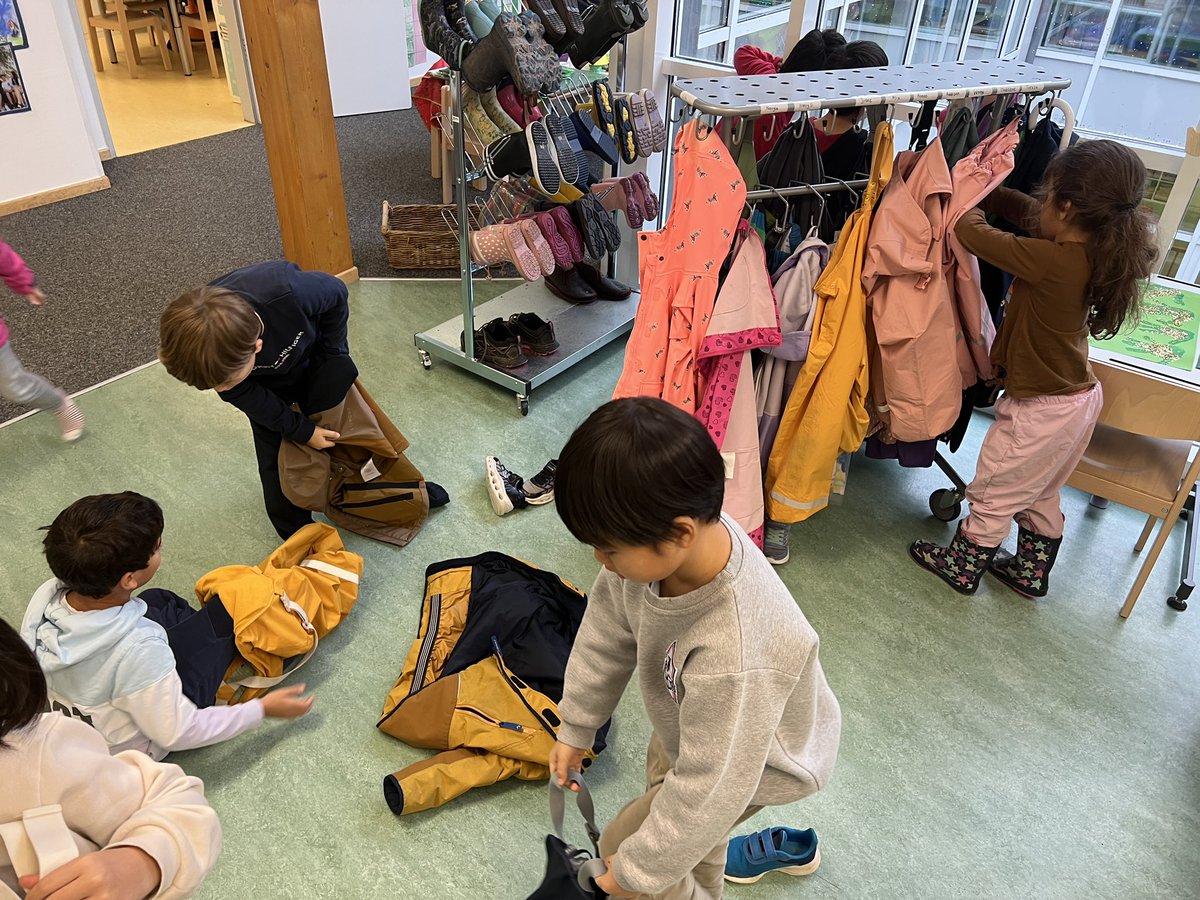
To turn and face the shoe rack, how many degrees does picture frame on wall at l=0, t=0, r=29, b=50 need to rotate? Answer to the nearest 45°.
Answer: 0° — it already faces it

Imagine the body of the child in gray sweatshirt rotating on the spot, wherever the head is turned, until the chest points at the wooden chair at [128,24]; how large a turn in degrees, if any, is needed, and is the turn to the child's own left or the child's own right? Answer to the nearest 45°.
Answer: approximately 90° to the child's own right

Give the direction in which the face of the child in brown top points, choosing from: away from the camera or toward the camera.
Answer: away from the camera

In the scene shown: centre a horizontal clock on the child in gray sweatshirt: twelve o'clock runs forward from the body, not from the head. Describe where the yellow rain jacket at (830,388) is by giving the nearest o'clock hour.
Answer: The yellow rain jacket is roughly at 5 o'clock from the child in gray sweatshirt.

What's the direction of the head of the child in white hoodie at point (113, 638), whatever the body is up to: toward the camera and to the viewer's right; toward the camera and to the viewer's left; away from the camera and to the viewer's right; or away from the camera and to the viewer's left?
away from the camera and to the viewer's right

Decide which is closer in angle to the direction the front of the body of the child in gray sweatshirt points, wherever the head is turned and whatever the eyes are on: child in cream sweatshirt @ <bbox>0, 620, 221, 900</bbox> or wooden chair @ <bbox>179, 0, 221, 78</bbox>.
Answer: the child in cream sweatshirt
